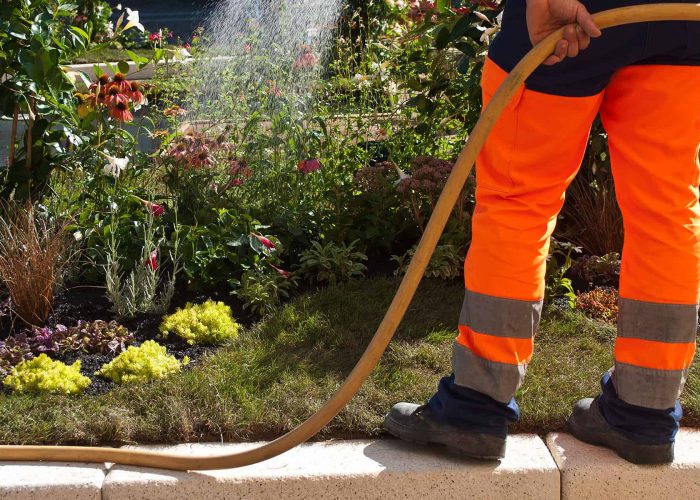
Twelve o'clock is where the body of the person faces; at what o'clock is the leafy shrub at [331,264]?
The leafy shrub is roughly at 12 o'clock from the person.

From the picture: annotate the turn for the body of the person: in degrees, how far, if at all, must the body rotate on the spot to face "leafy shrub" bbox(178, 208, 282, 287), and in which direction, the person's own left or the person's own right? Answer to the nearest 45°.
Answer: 0° — they already face it

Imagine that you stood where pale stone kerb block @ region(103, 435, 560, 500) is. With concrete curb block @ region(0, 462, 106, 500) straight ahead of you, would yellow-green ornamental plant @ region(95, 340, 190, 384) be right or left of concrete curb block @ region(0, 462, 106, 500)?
right

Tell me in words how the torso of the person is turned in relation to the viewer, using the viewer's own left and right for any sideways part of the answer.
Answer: facing away from the viewer and to the left of the viewer

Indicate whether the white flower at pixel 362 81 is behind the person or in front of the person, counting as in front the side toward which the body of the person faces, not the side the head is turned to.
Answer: in front

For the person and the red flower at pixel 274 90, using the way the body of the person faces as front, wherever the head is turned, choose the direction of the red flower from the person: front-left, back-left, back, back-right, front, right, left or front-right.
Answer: front

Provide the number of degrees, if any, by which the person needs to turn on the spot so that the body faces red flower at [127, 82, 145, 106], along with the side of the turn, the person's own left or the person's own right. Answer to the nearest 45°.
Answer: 0° — they already face it

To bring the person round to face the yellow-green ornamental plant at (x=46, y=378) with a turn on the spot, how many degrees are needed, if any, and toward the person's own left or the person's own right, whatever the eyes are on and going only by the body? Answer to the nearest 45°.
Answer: approximately 45° to the person's own left

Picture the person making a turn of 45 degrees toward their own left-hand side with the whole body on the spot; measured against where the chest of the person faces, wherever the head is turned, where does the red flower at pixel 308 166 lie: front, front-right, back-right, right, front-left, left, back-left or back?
front-right

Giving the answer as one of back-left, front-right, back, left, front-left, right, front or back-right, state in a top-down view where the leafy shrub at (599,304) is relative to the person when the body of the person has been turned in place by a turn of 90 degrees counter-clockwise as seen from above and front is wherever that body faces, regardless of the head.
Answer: back-right

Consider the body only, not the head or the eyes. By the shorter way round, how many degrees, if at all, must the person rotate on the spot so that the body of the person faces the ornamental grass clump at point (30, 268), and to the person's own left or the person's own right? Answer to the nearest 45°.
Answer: approximately 45° to the person's own left

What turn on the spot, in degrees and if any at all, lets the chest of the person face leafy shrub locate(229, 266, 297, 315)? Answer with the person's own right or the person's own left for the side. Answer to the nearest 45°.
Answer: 0° — they already face it

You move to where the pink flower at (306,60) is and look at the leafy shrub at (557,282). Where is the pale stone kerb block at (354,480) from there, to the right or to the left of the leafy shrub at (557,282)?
right

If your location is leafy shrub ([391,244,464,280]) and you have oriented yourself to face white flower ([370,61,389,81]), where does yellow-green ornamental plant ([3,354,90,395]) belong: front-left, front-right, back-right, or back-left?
back-left

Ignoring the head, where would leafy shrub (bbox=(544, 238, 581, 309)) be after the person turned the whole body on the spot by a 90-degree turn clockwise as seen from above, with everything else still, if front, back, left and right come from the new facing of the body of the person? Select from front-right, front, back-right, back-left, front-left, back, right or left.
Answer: front-left
